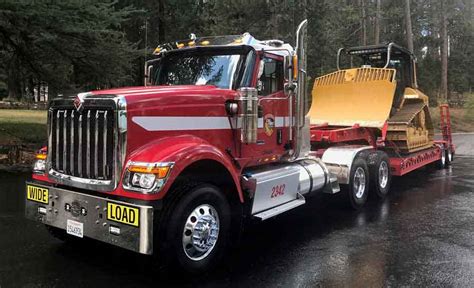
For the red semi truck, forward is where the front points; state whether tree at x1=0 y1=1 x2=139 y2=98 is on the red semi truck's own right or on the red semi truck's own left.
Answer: on the red semi truck's own right

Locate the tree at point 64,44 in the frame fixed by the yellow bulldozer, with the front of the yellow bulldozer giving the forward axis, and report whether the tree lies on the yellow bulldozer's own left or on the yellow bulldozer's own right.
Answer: on the yellow bulldozer's own right

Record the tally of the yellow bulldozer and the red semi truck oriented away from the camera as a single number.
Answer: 0

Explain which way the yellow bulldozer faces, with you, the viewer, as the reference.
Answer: facing the viewer and to the left of the viewer
